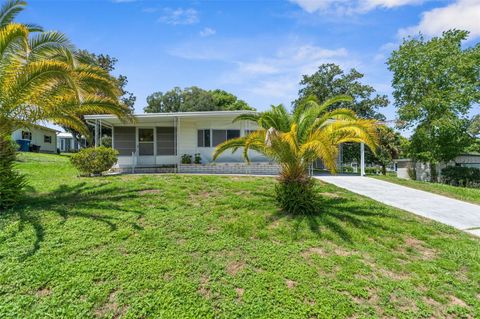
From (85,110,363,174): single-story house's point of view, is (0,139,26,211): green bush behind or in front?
in front

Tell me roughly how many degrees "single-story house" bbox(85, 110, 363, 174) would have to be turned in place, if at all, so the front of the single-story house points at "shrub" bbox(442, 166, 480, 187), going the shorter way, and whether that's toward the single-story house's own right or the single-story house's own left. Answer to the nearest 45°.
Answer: approximately 90° to the single-story house's own left

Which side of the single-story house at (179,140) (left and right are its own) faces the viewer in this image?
front

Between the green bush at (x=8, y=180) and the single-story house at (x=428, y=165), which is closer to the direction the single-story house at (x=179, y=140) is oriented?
the green bush

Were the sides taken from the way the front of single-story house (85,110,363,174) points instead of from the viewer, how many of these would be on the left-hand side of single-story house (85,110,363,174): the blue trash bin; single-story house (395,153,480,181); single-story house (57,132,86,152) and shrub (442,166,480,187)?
2

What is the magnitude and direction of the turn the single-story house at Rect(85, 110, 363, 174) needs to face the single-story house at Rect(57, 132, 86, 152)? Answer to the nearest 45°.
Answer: approximately 135° to its right

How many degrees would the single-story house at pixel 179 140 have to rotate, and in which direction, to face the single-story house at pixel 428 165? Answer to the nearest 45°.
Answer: approximately 90° to its left

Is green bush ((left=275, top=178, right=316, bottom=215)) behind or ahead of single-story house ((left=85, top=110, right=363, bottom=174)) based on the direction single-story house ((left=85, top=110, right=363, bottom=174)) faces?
ahead

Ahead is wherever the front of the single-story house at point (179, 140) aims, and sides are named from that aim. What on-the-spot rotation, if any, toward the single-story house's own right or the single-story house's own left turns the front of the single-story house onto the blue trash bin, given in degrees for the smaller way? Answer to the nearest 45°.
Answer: approximately 135° to the single-story house's own right

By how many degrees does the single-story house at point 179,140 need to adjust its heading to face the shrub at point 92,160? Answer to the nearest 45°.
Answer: approximately 45° to its right

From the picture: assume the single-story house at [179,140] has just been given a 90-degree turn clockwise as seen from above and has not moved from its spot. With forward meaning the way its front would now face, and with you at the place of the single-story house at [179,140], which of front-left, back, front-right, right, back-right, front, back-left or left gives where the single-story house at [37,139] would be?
front-right
